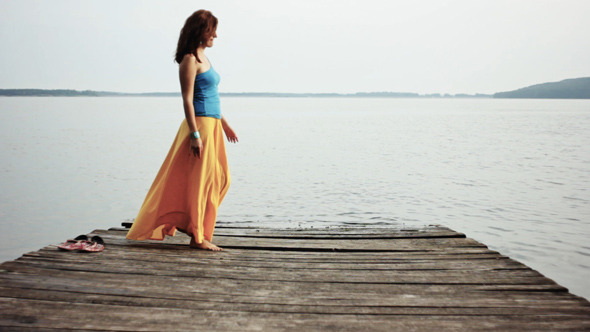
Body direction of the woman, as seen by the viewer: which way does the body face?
to the viewer's right

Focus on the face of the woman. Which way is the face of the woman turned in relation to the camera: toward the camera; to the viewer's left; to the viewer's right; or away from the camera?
to the viewer's right

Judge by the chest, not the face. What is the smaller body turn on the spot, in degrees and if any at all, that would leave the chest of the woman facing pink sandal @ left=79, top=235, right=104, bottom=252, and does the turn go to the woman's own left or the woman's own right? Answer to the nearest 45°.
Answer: approximately 180°

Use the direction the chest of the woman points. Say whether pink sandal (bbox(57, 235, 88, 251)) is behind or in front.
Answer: behind
